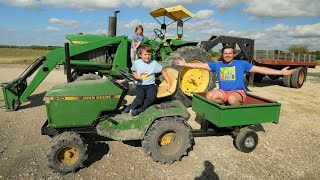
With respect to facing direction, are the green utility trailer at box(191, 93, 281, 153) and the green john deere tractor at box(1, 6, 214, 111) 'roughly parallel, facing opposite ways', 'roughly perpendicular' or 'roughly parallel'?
roughly parallel

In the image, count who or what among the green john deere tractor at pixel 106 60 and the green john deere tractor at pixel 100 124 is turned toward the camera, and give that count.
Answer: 0

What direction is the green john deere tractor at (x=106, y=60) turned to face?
to the viewer's left

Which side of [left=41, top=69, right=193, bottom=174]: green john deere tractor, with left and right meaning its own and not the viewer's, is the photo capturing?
left

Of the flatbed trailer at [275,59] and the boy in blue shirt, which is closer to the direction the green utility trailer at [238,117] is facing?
the boy in blue shirt

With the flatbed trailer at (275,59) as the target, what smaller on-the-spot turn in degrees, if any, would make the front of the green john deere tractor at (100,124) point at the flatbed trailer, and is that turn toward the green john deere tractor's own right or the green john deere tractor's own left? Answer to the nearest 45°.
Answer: approximately 135° to the green john deere tractor's own right

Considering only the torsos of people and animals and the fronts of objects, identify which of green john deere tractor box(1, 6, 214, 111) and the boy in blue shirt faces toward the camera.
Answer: the boy in blue shirt

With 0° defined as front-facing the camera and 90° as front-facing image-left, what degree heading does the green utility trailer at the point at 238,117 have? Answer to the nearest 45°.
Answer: approximately 45°

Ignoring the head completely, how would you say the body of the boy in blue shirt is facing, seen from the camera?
toward the camera

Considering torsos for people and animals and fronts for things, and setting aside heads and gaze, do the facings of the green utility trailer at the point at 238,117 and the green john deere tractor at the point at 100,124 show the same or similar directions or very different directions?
same or similar directions

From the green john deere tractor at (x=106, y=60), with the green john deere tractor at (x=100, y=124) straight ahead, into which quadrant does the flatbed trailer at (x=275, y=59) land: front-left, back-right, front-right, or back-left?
back-left

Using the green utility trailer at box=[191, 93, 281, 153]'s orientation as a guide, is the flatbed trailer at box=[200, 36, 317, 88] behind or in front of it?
behind

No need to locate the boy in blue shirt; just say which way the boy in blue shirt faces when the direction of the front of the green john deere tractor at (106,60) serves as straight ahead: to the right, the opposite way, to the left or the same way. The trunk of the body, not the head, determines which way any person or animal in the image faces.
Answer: to the left

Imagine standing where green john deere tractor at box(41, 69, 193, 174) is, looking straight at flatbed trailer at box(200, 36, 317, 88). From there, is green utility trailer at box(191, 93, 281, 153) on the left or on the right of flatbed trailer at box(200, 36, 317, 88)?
right

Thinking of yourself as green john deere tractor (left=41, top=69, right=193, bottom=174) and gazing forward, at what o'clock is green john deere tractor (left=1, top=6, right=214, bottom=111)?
green john deere tractor (left=1, top=6, right=214, bottom=111) is roughly at 3 o'clock from green john deere tractor (left=41, top=69, right=193, bottom=174).

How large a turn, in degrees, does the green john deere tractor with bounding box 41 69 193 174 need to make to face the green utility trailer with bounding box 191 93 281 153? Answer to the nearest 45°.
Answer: approximately 180°
